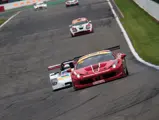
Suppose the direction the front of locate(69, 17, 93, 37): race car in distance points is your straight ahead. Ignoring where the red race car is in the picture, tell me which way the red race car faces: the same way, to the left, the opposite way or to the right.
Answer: the same way

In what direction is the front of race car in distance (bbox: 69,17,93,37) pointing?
toward the camera

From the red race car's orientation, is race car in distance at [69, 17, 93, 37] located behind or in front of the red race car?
behind

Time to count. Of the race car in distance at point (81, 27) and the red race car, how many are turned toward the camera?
2

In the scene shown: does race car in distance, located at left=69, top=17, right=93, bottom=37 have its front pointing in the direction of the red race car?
yes

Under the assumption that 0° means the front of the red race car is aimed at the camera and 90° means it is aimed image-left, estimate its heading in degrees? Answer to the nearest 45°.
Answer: approximately 0°
